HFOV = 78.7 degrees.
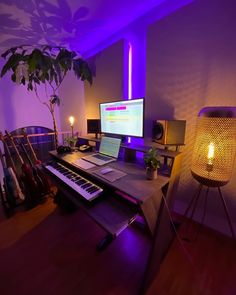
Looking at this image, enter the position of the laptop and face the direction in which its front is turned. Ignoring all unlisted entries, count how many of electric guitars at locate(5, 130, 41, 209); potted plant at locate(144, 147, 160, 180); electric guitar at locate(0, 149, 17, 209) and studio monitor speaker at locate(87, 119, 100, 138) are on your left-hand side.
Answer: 1

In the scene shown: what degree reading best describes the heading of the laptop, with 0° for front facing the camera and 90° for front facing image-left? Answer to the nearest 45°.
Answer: approximately 45°

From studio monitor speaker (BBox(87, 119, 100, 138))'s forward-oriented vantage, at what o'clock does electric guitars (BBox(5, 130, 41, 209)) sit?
The electric guitars is roughly at 3 o'clock from the studio monitor speaker.

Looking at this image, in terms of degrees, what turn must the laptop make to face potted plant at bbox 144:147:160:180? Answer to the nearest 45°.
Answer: approximately 90° to its left

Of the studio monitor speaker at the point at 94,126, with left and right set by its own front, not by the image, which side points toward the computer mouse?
front

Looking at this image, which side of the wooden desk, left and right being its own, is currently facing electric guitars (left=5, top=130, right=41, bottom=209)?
right

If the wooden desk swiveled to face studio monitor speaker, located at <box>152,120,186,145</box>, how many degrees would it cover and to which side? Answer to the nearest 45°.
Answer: approximately 180°

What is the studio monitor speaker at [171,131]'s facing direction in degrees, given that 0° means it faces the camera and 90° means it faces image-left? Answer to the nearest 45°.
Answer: approximately 45°

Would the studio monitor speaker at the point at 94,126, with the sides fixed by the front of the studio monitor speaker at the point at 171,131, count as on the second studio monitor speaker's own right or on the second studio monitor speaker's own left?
on the second studio monitor speaker's own right
